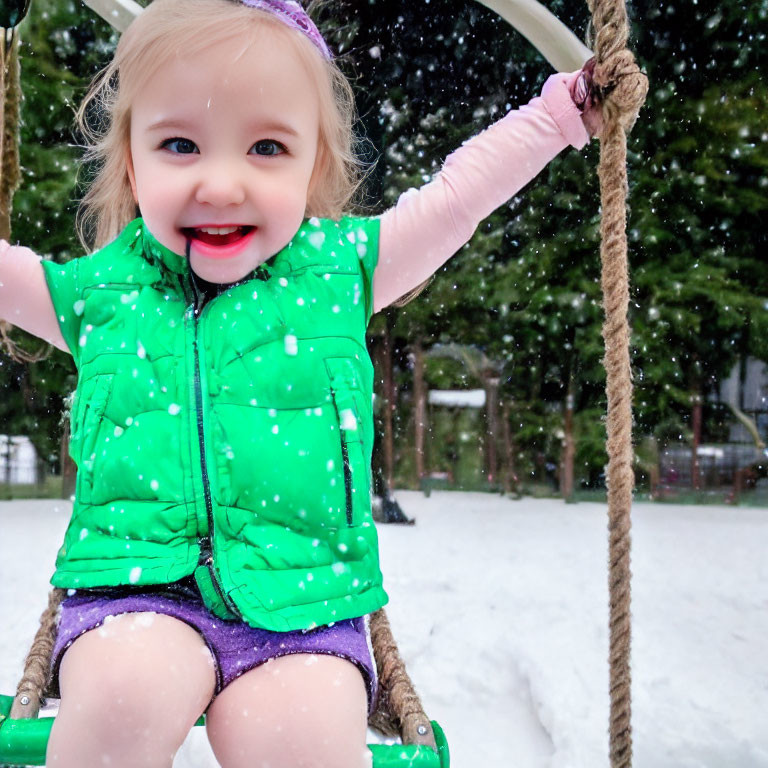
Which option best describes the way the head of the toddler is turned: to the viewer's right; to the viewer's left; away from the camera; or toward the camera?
toward the camera

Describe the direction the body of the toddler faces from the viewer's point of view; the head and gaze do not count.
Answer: toward the camera

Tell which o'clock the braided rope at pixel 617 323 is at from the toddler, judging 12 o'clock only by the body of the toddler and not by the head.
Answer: The braided rope is roughly at 9 o'clock from the toddler.
